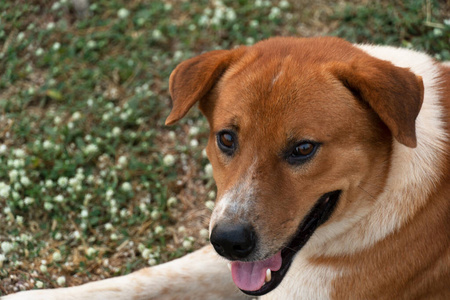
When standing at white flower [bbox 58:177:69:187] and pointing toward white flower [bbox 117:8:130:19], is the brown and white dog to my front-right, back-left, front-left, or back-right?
back-right

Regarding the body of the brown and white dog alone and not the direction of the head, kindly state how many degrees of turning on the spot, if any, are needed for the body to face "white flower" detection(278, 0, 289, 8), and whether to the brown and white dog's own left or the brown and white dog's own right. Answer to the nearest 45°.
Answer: approximately 135° to the brown and white dog's own right

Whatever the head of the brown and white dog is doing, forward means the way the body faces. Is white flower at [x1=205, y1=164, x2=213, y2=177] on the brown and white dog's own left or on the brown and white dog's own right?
on the brown and white dog's own right

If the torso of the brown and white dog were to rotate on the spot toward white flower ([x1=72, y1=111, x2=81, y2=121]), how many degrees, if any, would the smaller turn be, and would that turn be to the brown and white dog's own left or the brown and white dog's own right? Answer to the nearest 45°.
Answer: approximately 90° to the brown and white dog's own right

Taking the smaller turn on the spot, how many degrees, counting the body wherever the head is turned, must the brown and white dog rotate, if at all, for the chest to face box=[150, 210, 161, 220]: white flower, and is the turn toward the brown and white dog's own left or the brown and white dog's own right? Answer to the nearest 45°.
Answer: approximately 90° to the brown and white dog's own right

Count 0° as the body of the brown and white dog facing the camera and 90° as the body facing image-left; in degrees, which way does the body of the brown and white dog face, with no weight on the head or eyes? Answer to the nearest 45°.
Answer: approximately 45°
